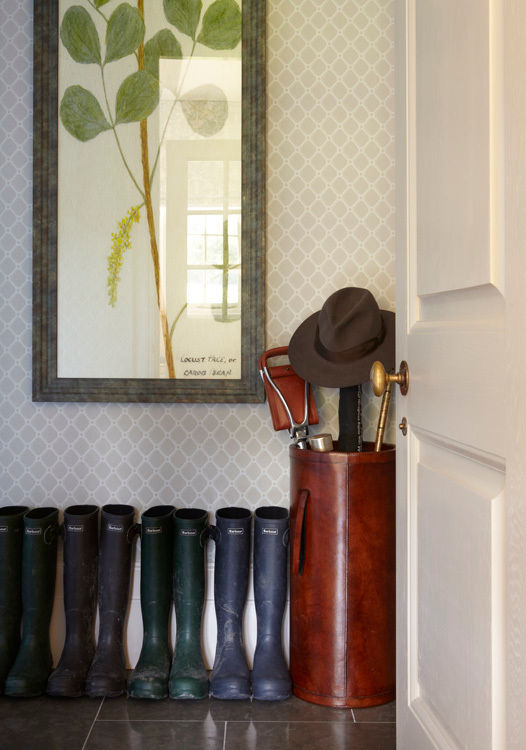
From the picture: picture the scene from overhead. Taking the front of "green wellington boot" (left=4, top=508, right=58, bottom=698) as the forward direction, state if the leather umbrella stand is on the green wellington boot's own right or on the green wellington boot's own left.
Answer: on the green wellington boot's own left

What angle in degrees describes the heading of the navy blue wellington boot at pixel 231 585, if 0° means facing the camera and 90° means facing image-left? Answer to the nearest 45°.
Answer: approximately 0°

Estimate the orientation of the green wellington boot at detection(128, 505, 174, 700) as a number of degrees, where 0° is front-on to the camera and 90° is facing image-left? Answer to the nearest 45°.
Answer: approximately 0°

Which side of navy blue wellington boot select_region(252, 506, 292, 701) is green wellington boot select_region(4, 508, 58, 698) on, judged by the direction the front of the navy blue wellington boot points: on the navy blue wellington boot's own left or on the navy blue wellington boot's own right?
on the navy blue wellington boot's own right

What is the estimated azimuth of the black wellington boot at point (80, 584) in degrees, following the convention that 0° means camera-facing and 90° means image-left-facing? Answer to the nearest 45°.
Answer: approximately 45°

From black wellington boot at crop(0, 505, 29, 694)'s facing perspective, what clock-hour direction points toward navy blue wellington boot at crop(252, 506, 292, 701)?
The navy blue wellington boot is roughly at 8 o'clock from the black wellington boot.
